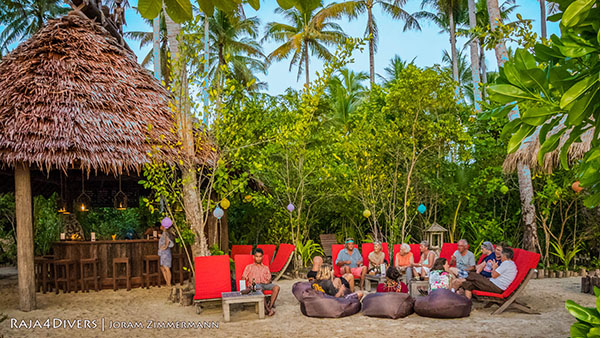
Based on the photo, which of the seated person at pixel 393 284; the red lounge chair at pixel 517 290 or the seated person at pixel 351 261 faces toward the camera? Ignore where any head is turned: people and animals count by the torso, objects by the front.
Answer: the seated person at pixel 351 261

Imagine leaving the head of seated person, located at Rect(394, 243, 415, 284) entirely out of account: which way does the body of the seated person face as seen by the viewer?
toward the camera

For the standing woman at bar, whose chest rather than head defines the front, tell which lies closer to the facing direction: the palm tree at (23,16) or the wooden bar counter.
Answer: the wooden bar counter

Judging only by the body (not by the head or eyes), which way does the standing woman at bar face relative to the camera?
to the viewer's left

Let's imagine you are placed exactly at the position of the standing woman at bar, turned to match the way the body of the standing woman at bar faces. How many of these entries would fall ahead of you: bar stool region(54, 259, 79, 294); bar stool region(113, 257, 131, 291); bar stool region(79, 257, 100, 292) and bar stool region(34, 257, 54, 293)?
4

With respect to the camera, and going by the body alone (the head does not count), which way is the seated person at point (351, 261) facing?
toward the camera

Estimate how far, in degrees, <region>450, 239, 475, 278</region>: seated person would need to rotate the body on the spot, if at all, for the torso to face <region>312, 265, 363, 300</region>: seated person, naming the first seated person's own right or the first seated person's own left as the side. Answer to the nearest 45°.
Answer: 0° — they already face them

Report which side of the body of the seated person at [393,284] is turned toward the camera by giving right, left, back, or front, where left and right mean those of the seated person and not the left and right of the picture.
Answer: back

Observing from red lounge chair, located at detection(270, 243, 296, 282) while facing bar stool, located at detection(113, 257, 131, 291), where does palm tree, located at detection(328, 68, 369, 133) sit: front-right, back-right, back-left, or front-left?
back-right

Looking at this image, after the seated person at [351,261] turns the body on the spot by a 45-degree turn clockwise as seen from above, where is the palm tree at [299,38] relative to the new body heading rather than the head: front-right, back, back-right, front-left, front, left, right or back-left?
back-right

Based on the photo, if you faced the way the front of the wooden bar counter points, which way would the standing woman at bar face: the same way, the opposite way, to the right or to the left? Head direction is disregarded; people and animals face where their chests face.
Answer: to the right

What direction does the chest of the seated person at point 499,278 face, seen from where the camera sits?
to the viewer's left

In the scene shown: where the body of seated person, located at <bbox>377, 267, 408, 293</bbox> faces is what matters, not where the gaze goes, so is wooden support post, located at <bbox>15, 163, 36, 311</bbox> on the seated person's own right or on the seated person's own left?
on the seated person's own left

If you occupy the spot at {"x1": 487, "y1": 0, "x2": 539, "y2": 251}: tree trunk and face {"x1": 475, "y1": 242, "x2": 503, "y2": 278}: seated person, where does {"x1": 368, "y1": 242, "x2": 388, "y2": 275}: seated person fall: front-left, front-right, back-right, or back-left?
front-right

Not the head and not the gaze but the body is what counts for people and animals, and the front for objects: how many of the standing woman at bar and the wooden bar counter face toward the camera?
1

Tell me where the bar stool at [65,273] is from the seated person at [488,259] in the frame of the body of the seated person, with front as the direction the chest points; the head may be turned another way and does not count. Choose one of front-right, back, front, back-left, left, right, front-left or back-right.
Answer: front-right
